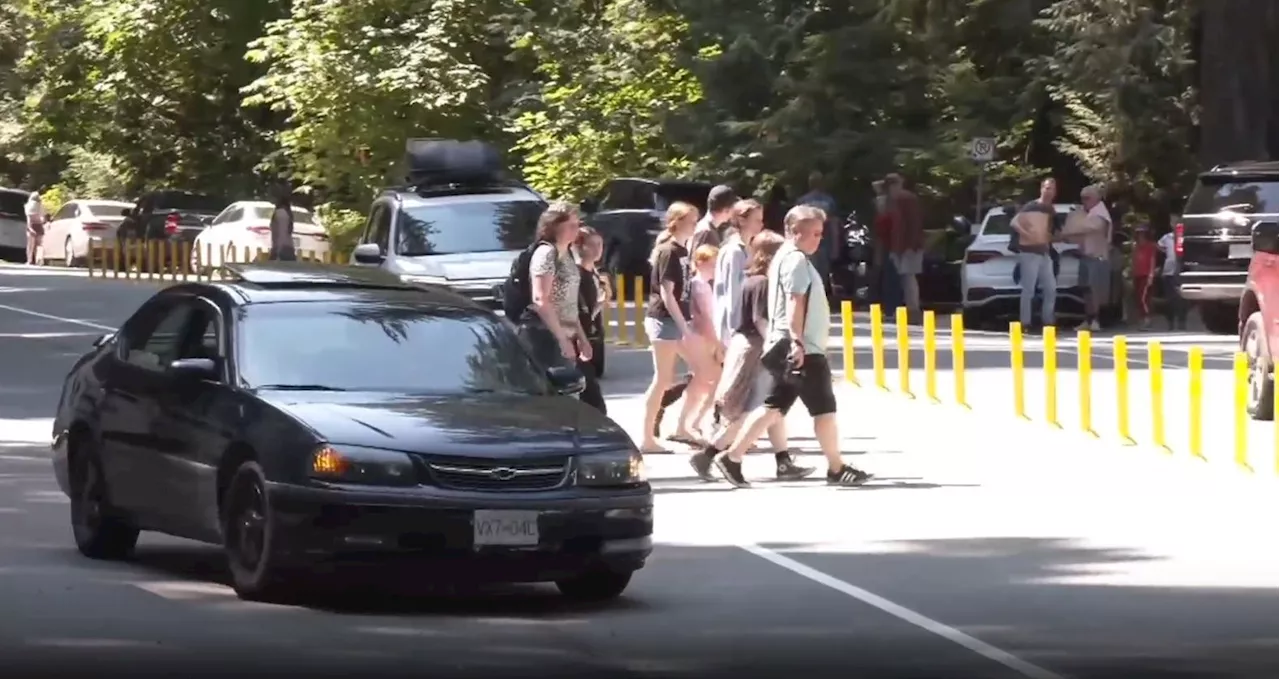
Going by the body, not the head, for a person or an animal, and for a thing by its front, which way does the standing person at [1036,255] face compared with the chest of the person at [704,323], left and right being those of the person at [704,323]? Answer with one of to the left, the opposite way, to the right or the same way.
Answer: to the right

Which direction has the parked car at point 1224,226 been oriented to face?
away from the camera

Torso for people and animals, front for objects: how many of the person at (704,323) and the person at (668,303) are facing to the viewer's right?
2

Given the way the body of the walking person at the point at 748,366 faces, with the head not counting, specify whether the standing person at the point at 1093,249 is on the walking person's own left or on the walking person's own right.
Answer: on the walking person's own left

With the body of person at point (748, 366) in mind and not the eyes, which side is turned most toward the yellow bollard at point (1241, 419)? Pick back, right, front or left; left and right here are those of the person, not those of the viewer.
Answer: front

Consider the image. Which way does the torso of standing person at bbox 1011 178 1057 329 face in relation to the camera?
toward the camera

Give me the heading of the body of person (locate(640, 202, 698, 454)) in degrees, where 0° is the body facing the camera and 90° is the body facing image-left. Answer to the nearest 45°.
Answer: approximately 270°

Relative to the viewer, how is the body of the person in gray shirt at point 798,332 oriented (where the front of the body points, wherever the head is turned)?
to the viewer's right

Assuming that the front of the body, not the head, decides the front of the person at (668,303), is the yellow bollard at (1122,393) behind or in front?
in front

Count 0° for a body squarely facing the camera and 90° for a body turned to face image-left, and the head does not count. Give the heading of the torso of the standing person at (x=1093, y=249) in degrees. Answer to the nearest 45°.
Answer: approximately 90°

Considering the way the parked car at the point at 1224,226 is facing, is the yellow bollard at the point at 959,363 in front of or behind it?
behind

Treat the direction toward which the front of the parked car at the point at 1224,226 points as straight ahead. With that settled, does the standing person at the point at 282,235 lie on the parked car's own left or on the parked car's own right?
on the parked car's own left

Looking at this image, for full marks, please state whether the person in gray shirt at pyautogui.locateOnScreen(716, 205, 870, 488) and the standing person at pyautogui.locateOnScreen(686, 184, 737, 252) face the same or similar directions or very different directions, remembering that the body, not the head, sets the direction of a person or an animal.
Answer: same or similar directions

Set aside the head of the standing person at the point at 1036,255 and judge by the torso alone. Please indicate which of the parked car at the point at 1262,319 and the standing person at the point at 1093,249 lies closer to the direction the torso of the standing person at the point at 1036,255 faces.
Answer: the parked car
